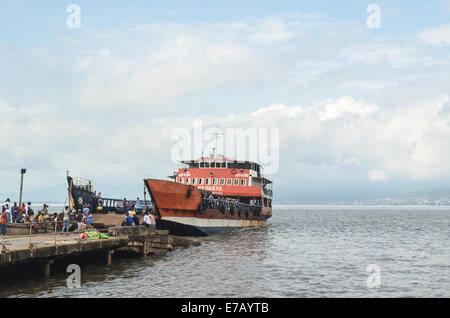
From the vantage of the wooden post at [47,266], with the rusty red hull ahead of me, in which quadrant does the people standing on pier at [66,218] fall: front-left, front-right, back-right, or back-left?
front-left

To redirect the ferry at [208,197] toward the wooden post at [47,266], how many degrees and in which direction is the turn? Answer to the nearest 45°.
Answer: approximately 45° to its left

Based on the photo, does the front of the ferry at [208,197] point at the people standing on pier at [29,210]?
yes

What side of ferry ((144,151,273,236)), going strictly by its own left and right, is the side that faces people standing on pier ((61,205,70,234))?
front

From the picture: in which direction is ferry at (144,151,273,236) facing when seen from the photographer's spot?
facing the viewer and to the left of the viewer

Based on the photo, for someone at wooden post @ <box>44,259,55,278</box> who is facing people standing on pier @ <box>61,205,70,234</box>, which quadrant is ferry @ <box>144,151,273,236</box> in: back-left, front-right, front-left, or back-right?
front-right

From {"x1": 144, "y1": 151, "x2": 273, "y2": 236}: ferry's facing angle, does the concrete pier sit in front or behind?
in front

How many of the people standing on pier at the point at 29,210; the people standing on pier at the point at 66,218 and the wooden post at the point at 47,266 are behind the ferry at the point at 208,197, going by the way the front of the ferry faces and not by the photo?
0
